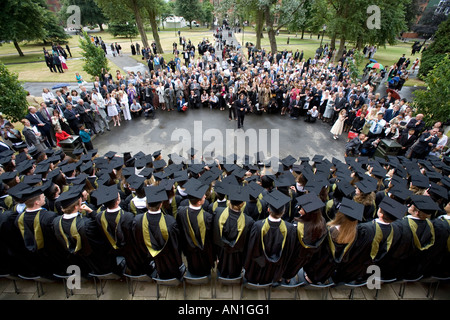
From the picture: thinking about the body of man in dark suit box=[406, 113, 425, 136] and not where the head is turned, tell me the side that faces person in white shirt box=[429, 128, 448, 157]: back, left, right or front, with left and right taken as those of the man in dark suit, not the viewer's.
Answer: left

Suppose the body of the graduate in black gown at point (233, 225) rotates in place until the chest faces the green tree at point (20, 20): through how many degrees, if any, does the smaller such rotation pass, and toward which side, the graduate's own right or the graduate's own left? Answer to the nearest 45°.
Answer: approximately 45° to the graduate's own left

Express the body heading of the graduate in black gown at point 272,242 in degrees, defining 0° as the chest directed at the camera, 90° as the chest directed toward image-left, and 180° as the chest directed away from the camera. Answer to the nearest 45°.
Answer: approximately 180°

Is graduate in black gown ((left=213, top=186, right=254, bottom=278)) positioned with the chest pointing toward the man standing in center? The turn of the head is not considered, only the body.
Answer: yes

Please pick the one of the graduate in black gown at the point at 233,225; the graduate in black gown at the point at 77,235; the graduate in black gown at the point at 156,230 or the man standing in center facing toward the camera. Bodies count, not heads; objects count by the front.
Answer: the man standing in center

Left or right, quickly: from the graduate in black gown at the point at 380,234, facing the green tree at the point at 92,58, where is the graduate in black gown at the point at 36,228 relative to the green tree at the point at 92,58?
left

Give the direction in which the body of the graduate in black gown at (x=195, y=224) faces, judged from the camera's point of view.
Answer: away from the camera

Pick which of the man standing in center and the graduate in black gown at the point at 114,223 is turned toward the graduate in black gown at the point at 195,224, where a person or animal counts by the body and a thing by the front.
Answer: the man standing in center

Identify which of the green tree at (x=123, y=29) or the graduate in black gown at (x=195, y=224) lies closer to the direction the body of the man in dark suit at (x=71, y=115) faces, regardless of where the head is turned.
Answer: the graduate in black gown

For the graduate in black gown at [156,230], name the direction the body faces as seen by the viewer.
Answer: away from the camera

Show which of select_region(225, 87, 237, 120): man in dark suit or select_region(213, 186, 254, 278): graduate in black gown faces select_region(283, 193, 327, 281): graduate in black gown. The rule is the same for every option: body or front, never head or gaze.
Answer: the man in dark suit

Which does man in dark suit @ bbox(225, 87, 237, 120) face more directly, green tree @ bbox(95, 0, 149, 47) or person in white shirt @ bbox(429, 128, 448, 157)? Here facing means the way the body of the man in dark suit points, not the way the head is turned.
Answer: the person in white shirt
